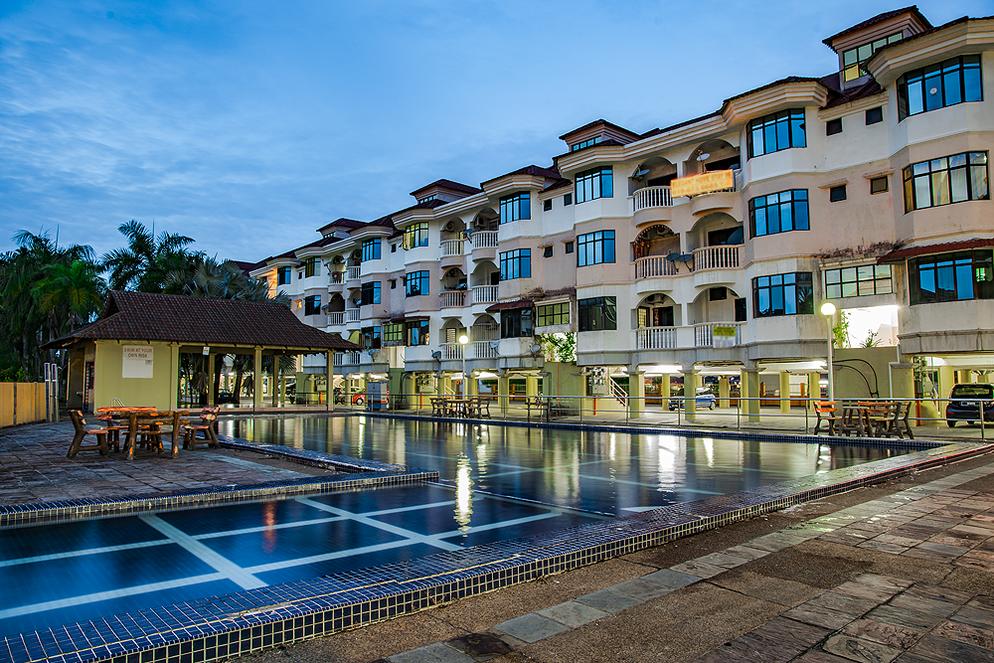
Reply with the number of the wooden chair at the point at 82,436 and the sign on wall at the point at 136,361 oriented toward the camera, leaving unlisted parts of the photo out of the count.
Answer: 1

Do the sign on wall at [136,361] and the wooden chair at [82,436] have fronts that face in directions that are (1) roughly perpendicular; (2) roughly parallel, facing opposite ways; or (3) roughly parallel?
roughly perpendicular

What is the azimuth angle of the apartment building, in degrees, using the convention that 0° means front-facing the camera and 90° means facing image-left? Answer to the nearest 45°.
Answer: approximately 45°

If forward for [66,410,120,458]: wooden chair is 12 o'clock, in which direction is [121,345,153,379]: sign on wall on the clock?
The sign on wall is roughly at 9 o'clock from the wooden chair.

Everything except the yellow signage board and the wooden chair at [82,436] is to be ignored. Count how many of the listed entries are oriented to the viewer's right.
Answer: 1

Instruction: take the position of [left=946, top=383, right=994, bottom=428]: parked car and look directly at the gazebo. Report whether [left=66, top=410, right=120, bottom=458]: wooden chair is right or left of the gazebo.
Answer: left

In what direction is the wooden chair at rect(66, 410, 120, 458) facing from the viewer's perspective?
to the viewer's right

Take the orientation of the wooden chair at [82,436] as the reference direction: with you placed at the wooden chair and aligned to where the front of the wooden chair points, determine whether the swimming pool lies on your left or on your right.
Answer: on your right

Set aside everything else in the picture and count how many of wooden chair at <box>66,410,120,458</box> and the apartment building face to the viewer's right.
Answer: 1

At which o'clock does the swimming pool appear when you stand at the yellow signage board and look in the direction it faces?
The swimming pool is roughly at 11 o'clock from the yellow signage board.
